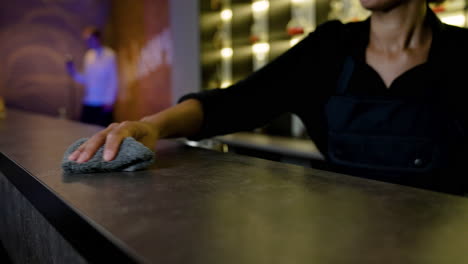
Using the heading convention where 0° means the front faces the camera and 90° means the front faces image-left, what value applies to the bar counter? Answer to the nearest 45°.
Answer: approximately 45°

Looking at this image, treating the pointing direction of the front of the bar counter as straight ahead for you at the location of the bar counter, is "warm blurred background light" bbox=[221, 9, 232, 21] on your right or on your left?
on your right

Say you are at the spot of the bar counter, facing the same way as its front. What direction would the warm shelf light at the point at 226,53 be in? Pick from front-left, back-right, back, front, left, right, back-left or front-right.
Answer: back-right

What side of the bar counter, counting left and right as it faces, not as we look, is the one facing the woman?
back
